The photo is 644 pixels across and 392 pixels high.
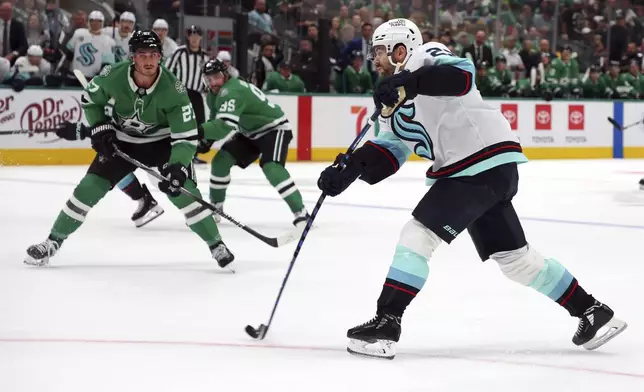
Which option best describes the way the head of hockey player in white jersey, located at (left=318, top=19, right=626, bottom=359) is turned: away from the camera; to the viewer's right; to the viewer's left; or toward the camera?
to the viewer's left

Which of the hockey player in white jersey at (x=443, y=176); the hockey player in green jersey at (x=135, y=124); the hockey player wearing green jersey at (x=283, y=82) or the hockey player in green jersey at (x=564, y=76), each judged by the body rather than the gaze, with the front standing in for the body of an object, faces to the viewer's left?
the hockey player in white jersey

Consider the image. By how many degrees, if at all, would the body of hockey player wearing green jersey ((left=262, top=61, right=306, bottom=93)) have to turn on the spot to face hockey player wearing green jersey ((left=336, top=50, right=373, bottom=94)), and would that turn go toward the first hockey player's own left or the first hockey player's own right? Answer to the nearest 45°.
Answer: approximately 135° to the first hockey player's own left

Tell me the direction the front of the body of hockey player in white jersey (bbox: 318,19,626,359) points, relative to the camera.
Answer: to the viewer's left

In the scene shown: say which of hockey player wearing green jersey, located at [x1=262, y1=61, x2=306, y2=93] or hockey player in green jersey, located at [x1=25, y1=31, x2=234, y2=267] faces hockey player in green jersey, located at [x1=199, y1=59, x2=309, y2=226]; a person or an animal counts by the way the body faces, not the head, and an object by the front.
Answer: the hockey player wearing green jersey

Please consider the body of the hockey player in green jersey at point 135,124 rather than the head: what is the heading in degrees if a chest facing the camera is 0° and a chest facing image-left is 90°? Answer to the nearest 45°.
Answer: approximately 0°

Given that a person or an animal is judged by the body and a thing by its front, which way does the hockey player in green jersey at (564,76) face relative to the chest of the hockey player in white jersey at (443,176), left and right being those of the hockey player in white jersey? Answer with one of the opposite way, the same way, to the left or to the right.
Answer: to the left

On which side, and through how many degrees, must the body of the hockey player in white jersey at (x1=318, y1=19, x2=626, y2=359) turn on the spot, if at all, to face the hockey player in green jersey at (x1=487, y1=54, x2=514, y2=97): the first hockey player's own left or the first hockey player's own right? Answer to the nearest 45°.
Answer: approximately 90° to the first hockey player's own right
